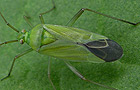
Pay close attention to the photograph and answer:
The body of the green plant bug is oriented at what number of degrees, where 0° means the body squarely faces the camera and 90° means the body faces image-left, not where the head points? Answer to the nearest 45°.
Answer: approximately 90°
